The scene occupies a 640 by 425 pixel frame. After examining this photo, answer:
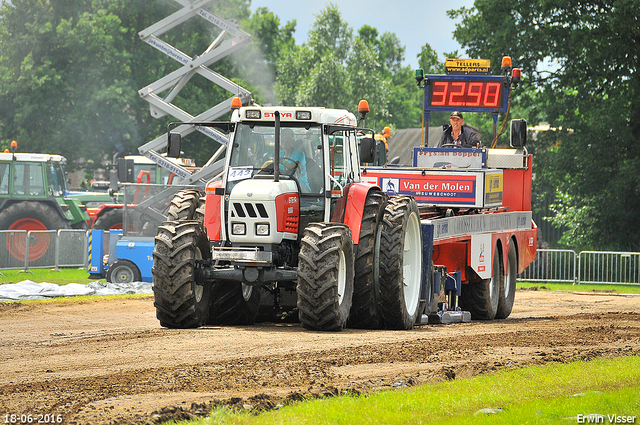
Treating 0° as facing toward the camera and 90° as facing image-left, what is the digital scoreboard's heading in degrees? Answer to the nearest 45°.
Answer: approximately 0°

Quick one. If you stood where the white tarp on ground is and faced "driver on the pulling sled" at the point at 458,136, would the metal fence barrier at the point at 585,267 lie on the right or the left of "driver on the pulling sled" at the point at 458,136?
left

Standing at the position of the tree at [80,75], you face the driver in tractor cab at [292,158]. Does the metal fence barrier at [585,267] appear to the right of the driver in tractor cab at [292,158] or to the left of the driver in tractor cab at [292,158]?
left

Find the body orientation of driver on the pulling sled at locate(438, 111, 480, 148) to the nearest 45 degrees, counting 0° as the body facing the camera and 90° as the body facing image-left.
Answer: approximately 0°

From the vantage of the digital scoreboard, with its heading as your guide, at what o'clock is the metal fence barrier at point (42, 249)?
The metal fence barrier is roughly at 4 o'clock from the digital scoreboard.

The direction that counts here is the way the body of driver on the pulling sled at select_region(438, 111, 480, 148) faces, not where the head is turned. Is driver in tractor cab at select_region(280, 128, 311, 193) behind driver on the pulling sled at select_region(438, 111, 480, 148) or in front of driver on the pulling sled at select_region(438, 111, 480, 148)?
in front

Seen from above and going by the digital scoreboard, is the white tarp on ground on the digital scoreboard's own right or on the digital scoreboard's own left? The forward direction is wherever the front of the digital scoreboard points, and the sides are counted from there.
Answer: on the digital scoreboard's own right

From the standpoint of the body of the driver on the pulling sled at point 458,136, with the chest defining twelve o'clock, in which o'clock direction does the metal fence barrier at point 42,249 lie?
The metal fence barrier is roughly at 4 o'clock from the driver on the pulling sled.

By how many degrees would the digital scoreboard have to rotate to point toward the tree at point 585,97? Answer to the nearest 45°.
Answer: approximately 180°

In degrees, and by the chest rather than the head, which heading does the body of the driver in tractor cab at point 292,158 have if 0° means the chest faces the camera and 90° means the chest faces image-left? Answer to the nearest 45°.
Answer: approximately 45°
